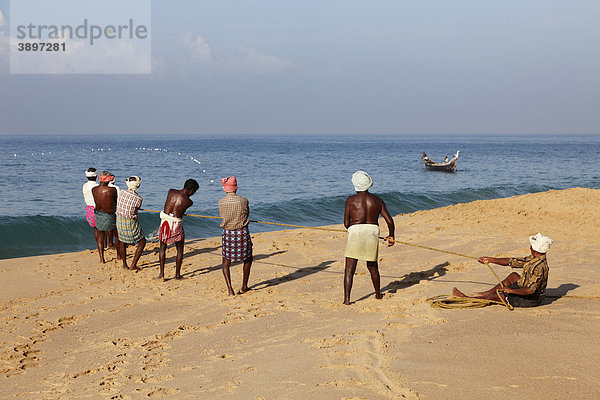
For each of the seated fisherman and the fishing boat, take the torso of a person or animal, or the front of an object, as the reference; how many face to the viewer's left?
1

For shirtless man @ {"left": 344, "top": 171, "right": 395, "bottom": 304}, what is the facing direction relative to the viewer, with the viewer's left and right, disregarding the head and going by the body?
facing away from the viewer

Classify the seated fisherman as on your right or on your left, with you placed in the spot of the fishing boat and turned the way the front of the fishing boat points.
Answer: on your right

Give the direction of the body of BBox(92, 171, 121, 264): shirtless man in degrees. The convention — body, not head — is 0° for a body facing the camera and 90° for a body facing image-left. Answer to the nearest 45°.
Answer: approximately 180°

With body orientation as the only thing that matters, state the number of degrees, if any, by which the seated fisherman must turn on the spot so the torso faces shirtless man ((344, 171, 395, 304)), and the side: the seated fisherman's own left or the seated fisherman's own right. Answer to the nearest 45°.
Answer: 0° — they already face them

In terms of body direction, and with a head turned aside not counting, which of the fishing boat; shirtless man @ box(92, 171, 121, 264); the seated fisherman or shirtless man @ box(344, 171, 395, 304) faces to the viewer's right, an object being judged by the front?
the fishing boat

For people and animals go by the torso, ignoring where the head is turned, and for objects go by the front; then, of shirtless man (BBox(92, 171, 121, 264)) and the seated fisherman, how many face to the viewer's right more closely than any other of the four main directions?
0

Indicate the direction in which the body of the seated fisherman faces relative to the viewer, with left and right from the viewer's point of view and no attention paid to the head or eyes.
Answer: facing to the left of the viewer

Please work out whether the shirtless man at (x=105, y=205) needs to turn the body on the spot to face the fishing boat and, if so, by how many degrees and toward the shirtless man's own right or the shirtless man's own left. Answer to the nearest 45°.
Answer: approximately 45° to the shirtless man's own right

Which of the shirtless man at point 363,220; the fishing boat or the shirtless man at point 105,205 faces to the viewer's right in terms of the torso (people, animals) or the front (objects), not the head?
the fishing boat

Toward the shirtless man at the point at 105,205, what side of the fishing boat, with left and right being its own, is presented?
right

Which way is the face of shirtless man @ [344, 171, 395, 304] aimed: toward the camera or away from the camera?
away from the camera

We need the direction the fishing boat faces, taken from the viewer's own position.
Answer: facing to the right of the viewer
